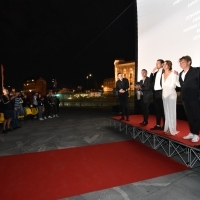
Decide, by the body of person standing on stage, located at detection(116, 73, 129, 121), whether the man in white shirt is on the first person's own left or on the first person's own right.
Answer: on the first person's own left

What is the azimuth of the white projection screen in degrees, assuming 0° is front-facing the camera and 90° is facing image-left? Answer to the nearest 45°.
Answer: approximately 45°

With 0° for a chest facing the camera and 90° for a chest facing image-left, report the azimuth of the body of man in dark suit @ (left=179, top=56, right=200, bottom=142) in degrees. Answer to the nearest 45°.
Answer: approximately 45°

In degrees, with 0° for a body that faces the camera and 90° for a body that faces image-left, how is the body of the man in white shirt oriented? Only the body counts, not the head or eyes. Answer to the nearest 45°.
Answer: approximately 45°
